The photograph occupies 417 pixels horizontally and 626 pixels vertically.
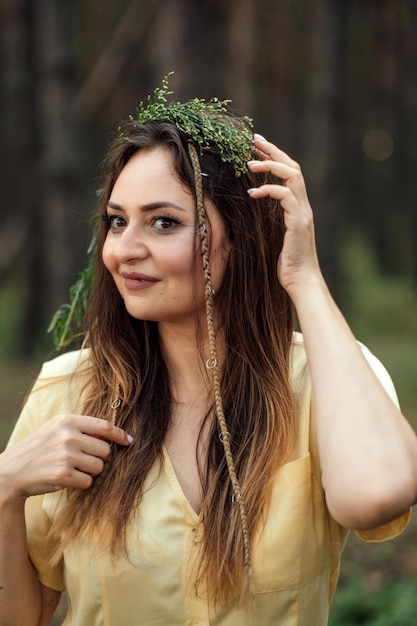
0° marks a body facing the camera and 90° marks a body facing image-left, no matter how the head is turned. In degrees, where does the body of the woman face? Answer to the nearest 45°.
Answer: approximately 0°

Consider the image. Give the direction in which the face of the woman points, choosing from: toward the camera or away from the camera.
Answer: toward the camera
